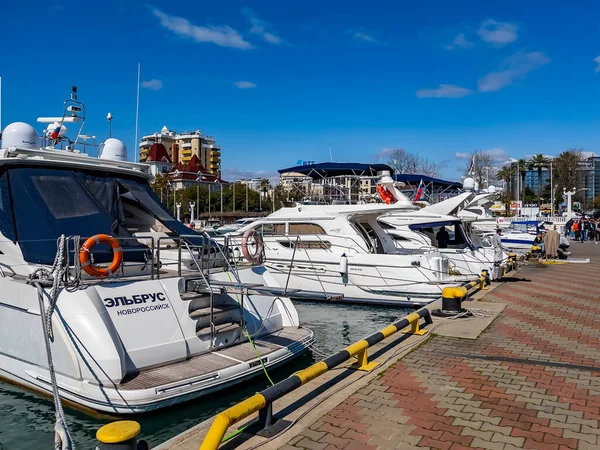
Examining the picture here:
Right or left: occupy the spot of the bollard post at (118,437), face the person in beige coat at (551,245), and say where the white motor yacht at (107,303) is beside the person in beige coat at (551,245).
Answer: left

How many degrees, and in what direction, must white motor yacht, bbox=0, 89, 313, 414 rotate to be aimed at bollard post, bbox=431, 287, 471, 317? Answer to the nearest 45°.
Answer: approximately 135° to its right

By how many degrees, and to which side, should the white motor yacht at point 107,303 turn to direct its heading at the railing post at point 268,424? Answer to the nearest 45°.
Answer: approximately 180°

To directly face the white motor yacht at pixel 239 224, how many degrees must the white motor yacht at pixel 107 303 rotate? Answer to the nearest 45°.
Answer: approximately 45° to its right

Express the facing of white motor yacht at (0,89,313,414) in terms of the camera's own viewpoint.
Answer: facing away from the viewer and to the left of the viewer

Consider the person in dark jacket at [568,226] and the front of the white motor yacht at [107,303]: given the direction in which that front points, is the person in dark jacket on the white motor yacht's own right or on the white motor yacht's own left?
on the white motor yacht's own right

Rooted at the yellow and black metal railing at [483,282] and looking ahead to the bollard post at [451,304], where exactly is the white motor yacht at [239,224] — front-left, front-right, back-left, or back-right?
back-right

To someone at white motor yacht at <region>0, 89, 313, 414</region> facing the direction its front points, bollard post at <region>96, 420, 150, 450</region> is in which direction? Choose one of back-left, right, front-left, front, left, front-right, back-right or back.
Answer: back-left

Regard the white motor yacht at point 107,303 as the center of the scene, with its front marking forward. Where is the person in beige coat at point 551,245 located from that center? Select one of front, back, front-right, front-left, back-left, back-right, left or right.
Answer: right

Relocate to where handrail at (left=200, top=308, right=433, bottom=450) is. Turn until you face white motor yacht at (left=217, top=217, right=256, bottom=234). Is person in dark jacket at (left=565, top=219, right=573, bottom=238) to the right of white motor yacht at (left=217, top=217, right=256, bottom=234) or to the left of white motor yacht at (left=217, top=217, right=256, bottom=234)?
right

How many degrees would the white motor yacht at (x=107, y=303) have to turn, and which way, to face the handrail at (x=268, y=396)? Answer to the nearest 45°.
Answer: approximately 180°

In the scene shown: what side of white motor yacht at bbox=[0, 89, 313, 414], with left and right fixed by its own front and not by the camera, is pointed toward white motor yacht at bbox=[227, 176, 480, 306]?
right
